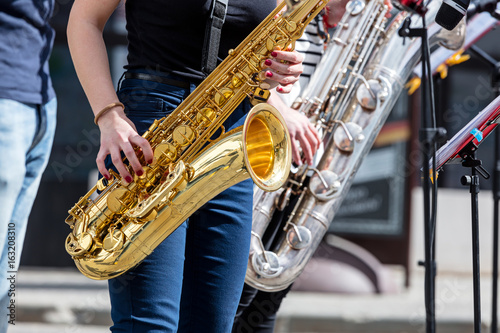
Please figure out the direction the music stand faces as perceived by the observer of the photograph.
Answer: facing to the left of the viewer

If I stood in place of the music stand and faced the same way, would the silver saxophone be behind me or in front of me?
in front

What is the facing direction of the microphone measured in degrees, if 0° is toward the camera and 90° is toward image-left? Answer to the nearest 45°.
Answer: approximately 90°

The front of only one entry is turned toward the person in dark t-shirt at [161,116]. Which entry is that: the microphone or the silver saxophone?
the microphone

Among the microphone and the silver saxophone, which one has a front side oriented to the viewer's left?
the microphone
